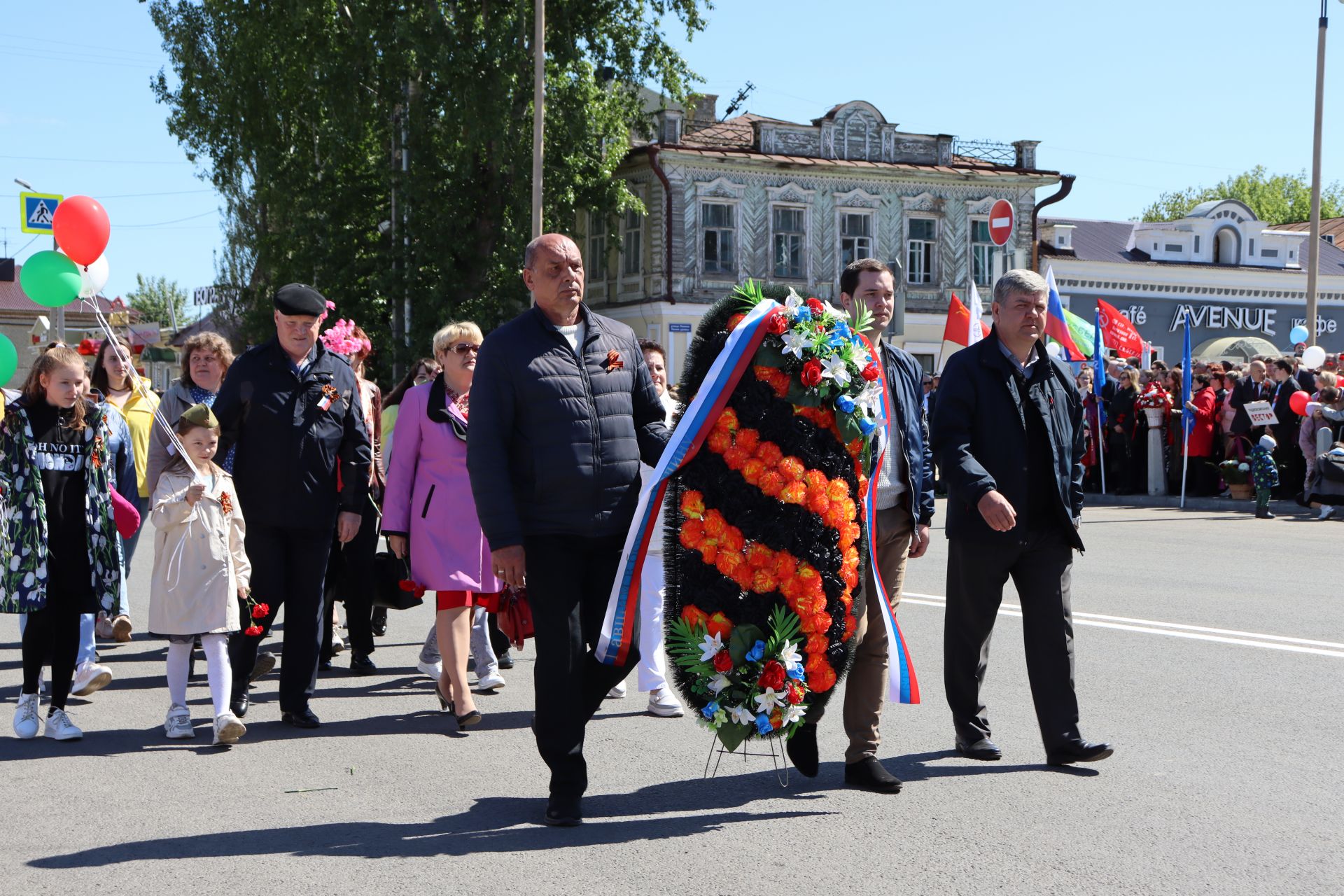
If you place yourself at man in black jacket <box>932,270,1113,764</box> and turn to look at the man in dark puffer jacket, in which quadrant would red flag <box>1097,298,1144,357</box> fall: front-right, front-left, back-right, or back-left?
back-right

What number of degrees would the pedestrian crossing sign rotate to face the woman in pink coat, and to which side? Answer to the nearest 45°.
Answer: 0° — it already faces them

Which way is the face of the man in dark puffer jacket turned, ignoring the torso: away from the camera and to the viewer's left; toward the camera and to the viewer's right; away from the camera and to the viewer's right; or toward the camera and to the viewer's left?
toward the camera and to the viewer's right

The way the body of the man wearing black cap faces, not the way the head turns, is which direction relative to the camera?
toward the camera

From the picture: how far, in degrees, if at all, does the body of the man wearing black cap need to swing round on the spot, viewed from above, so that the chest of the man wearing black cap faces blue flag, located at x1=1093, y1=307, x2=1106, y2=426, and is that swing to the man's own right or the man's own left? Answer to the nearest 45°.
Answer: approximately 135° to the man's own left

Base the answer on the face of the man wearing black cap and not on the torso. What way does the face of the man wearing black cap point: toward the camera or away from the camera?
toward the camera

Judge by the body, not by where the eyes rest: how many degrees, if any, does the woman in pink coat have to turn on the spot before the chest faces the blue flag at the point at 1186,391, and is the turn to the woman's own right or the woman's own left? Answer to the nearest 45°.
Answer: approximately 90° to the woman's own left

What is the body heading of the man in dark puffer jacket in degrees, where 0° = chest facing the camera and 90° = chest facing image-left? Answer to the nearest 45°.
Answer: approximately 315°

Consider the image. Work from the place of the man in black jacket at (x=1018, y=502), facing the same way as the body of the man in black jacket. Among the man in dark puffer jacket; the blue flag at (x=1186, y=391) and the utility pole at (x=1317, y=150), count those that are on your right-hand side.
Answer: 1

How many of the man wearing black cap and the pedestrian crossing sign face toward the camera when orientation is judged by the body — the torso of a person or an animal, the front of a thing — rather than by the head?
2

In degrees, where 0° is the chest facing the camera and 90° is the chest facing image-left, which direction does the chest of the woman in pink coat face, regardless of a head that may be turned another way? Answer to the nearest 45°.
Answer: approximately 315°

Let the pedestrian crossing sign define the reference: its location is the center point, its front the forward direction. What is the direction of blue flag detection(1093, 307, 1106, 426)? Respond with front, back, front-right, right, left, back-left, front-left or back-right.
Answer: left

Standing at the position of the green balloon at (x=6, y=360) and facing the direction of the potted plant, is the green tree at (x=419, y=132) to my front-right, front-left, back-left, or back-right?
front-left

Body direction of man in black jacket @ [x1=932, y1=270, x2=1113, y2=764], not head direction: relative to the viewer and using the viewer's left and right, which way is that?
facing the viewer and to the right of the viewer
